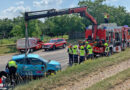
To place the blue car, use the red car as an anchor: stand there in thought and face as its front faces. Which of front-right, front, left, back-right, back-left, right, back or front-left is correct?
front-left

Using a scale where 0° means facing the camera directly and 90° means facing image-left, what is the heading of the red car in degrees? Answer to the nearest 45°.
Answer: approximately 45°
